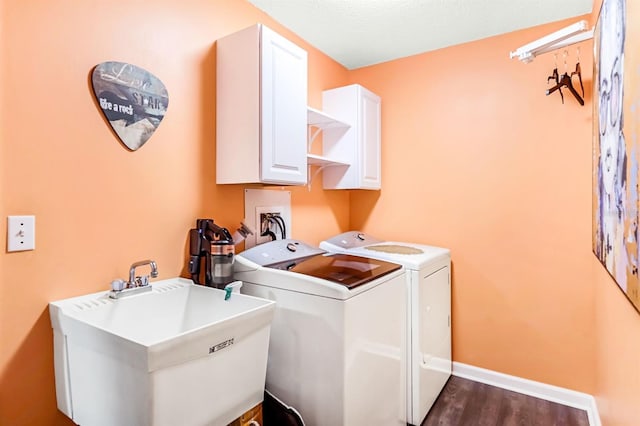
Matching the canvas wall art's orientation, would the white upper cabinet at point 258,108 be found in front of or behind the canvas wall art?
in front

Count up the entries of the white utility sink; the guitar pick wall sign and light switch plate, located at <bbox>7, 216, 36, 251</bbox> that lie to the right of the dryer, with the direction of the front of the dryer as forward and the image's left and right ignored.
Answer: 3

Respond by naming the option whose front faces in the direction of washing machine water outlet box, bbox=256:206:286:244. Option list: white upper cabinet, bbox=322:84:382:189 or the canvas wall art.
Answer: the canvas wall art

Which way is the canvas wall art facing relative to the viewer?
to the viewer's left

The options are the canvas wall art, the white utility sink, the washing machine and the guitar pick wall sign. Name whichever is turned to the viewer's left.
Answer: the canvas wall art

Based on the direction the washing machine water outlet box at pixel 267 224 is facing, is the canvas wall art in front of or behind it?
in front
